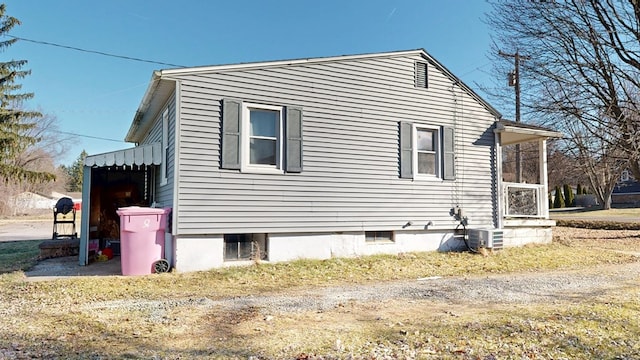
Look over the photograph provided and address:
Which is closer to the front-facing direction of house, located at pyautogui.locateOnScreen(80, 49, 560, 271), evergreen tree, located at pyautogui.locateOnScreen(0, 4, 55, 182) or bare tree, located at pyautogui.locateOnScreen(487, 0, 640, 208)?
the bare tree

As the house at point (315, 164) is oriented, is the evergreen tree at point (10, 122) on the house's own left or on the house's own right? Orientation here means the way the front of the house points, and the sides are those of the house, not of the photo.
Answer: on the house's own left

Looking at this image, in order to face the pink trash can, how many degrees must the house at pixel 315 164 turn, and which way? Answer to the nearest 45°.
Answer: approximately 180°

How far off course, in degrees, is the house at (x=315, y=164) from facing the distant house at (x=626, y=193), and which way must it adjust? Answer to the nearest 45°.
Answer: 0° — it already faces it

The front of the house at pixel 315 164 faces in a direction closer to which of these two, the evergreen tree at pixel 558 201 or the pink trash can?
the evergreen tree

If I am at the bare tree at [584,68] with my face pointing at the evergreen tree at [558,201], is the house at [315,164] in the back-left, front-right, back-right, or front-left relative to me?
back-left

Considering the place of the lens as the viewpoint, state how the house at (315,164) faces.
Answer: facing away from the viewer and to the right of the viewer

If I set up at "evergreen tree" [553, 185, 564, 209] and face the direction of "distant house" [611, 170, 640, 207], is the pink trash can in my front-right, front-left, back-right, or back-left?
back-right

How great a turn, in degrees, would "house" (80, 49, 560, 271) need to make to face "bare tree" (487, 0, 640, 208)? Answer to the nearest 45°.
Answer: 0° — it already faces it

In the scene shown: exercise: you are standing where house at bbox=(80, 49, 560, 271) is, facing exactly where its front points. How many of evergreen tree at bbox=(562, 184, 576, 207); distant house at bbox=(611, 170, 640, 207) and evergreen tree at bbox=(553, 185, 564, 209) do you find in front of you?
3

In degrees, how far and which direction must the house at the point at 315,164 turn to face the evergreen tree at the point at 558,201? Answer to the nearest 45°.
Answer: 0° — it already faces it
